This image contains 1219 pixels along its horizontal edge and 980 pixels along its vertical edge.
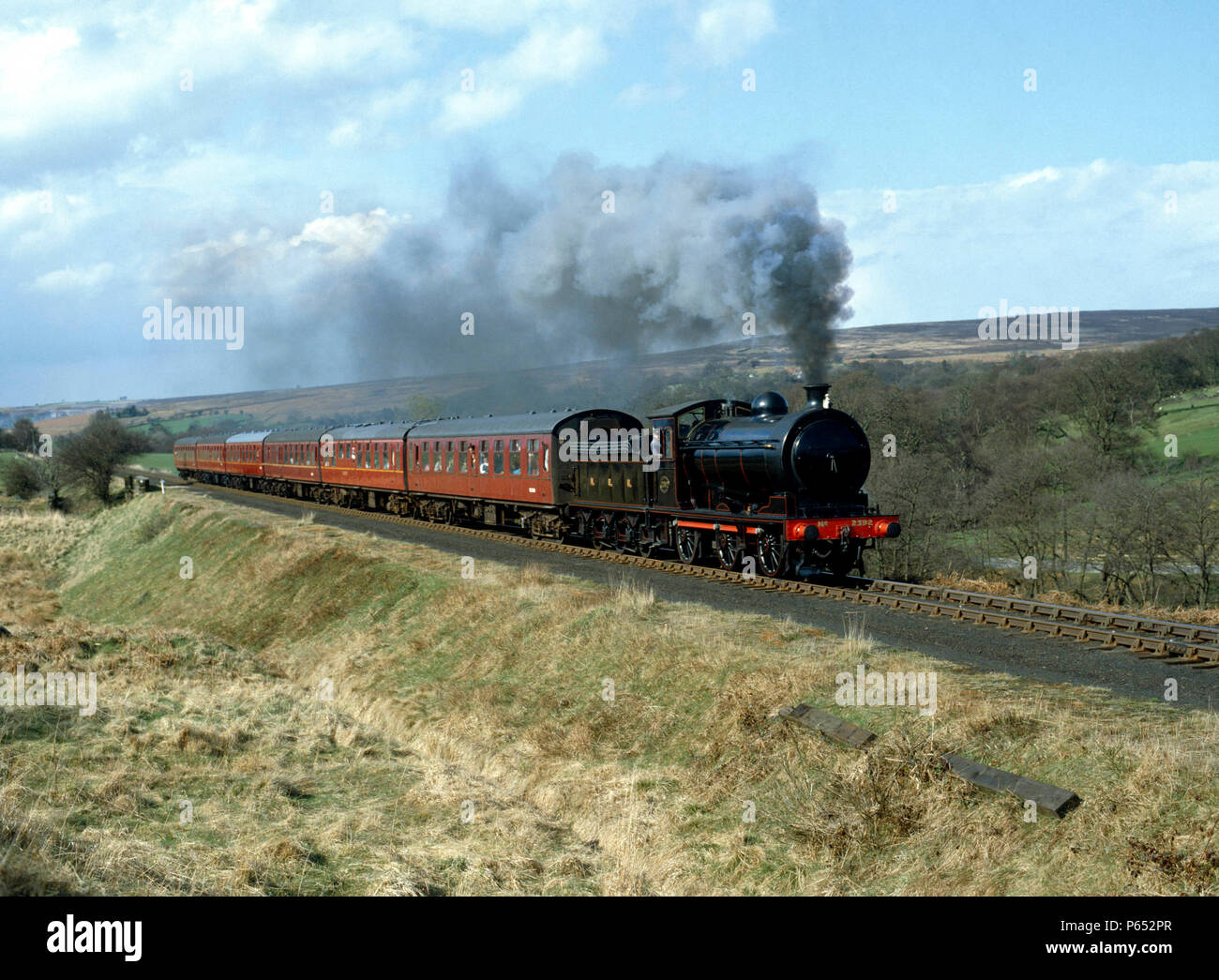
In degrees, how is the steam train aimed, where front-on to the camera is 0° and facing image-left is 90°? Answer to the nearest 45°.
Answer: approximately 315°
